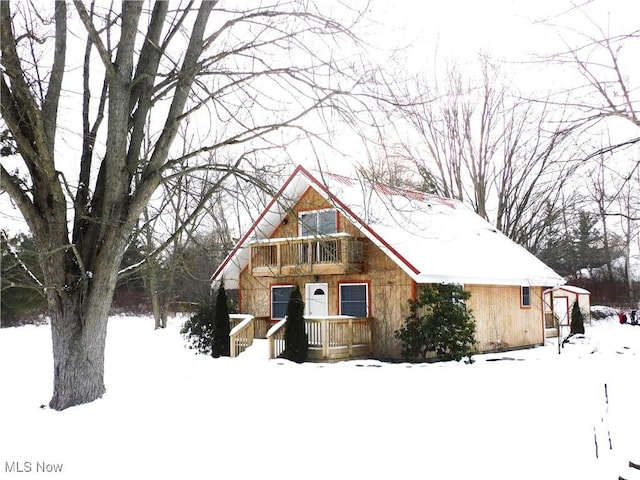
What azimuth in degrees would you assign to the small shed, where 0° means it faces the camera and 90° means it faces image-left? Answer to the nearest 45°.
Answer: approximately 45°

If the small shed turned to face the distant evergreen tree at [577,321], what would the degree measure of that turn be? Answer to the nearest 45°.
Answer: approximately 45° to its left

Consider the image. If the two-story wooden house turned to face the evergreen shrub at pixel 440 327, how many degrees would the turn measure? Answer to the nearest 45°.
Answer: approximately 90° to its left

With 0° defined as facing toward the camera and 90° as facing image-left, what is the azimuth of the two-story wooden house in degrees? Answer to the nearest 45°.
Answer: approximately 45°

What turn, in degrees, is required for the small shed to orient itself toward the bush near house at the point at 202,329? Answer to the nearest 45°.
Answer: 0° — it already faces it

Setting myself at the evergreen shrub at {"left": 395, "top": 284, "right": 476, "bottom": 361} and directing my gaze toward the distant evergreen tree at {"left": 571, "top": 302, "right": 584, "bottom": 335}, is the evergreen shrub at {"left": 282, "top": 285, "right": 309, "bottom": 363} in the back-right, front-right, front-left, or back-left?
back-left

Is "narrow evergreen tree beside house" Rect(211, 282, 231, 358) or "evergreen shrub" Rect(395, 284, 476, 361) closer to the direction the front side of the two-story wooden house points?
the narrow evergreen tree beside house
